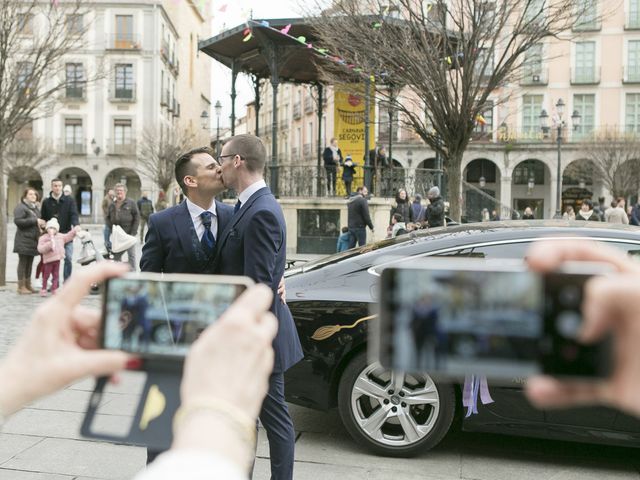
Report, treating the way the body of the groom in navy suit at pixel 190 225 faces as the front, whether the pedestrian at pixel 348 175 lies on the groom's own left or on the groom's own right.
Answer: on the groom's own left

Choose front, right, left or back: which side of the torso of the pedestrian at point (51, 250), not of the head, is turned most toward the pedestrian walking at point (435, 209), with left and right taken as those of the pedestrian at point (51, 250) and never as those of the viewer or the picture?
left

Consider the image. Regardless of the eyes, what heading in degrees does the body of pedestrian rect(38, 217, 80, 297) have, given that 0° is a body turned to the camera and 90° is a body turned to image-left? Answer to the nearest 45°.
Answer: approximately 0°

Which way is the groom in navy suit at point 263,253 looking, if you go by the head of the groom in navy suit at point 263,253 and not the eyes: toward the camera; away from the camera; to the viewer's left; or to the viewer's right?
to the viewer's left

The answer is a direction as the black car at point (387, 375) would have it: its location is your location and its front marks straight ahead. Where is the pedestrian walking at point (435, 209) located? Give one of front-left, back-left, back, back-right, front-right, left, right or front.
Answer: left

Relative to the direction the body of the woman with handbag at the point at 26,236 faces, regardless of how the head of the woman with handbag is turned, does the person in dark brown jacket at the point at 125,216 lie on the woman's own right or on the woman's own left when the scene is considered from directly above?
on the woman's own left

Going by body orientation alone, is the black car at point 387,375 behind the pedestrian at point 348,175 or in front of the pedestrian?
in front

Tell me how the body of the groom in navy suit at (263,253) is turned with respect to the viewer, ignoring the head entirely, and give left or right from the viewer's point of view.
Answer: facing to the left of the viewer
